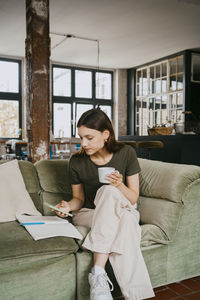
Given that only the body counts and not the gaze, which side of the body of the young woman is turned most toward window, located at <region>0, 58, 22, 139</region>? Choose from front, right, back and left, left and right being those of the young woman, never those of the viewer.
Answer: back

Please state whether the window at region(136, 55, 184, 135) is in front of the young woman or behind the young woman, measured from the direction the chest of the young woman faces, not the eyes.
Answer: behind

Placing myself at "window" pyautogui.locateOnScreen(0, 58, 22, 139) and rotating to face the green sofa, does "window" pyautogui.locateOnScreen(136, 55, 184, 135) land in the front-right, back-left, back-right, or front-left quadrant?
front-left

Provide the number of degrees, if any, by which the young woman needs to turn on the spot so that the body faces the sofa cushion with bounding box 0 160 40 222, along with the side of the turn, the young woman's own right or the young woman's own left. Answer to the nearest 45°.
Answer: approximately 135° to the young woman's own right

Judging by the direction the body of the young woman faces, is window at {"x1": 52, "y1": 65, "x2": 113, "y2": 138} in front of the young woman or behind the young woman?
behind

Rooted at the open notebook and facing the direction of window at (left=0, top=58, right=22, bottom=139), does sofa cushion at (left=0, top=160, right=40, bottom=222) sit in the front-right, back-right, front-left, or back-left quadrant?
front-left

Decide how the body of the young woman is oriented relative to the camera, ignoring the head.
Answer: toward the camera
